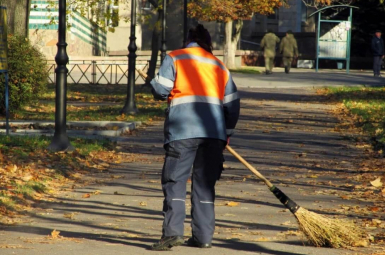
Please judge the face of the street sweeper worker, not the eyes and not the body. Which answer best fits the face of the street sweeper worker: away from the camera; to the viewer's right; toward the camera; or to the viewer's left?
away from the camera

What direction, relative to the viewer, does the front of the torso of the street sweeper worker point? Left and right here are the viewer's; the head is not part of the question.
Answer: facing away from the viewer and to the left of the viewer

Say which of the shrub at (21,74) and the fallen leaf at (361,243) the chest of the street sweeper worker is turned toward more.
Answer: the shrub
